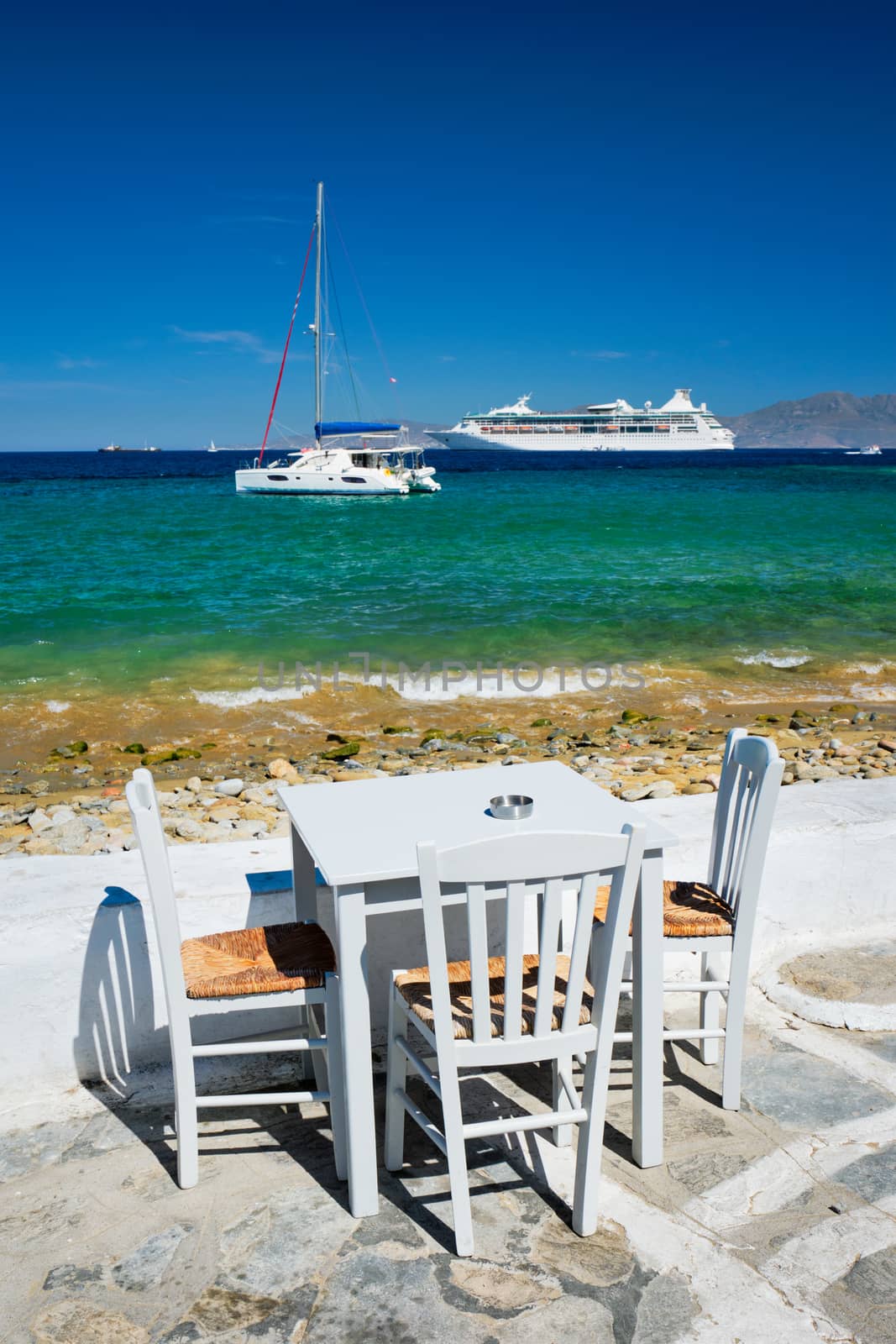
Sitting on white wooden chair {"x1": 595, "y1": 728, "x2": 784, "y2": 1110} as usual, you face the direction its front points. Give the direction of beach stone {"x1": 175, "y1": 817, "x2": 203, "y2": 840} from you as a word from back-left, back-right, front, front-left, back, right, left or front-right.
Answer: front-right

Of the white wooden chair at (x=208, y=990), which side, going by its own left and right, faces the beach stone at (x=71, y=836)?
left

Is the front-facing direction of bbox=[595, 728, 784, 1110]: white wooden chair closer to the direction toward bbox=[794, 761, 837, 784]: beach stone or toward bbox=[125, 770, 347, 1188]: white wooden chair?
the white wooden chair

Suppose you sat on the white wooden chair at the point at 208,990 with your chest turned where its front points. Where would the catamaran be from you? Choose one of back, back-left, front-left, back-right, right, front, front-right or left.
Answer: left

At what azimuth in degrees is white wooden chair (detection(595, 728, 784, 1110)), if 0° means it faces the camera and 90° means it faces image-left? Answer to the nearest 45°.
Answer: approximately 90°

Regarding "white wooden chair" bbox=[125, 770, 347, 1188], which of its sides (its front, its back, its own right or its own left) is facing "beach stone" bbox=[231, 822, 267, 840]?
left

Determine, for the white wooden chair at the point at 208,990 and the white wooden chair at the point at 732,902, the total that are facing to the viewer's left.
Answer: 1

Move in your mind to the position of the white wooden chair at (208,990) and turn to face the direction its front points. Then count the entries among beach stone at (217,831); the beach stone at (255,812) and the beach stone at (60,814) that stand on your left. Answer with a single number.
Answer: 3

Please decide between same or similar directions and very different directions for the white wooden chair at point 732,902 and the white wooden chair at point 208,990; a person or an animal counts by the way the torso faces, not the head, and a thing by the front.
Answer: very different directions

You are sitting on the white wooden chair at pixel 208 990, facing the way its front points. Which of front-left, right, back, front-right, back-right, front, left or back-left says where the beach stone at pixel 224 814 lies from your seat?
left

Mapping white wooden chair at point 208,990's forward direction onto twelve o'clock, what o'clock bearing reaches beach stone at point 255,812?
The beach stone is roughly at 9 o'clock from the white wooden chair.

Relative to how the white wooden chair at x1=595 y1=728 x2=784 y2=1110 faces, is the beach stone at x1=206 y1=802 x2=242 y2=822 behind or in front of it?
in front

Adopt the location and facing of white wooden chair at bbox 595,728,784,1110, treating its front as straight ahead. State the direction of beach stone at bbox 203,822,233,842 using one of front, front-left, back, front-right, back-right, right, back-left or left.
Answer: front-right

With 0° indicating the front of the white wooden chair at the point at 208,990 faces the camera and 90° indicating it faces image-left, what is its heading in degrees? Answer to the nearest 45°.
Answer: approximately 270°

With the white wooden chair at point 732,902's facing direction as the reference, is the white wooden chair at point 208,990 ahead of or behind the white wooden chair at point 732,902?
ahead

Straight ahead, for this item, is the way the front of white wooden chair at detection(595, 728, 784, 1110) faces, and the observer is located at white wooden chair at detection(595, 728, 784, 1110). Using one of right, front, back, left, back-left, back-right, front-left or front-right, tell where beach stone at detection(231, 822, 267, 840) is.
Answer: front-right

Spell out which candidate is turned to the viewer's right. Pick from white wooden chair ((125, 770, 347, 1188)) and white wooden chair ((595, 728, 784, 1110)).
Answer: white wooden chair ((125, 770, 347, 1188))
